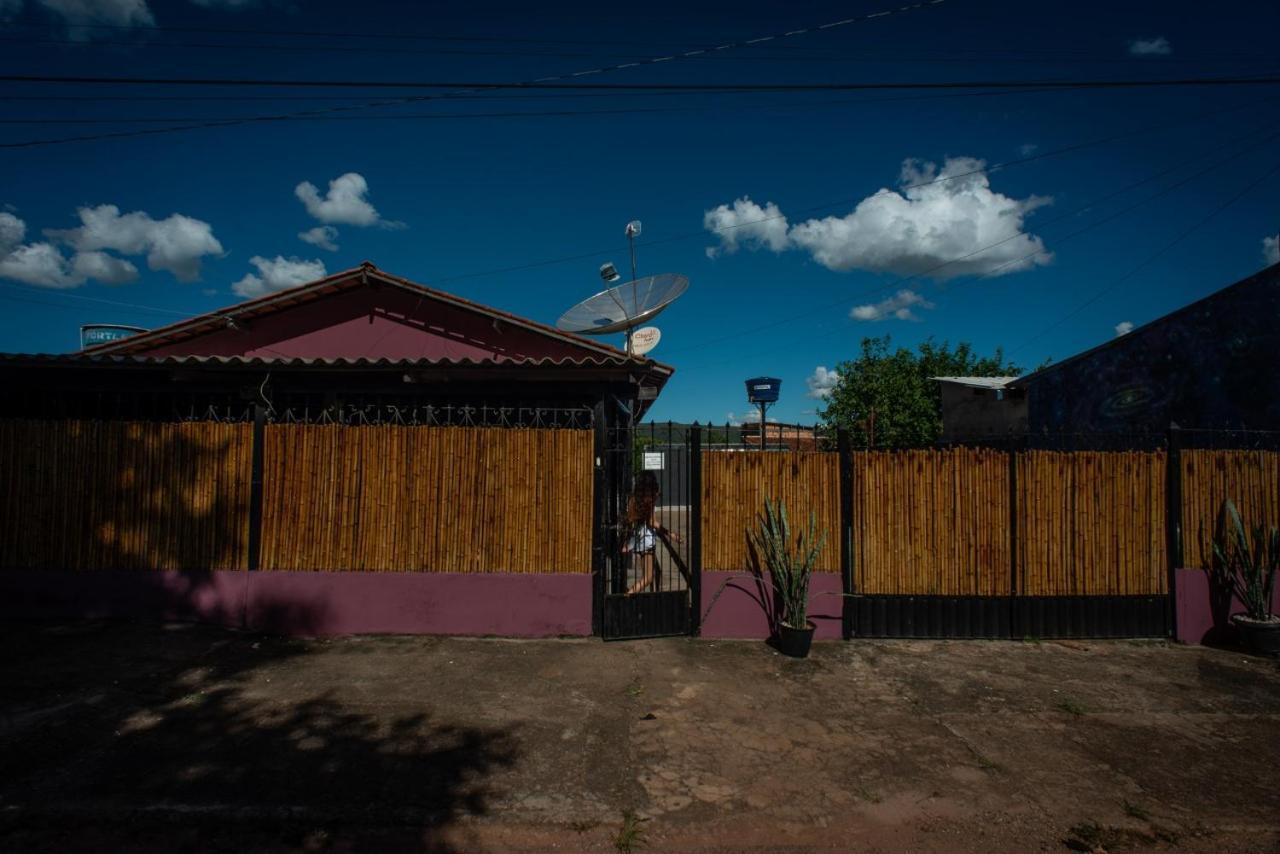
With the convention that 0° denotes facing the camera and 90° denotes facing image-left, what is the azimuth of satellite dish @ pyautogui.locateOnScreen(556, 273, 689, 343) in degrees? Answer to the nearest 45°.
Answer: approximately 45°

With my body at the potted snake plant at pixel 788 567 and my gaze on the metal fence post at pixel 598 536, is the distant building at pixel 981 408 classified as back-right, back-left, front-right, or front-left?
back-right

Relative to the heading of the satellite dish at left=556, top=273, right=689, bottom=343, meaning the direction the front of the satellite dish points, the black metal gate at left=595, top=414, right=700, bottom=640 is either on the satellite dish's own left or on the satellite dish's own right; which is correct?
on the satellite dish's own left

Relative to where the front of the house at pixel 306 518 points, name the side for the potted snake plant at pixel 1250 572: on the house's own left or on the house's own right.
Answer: on the house's own left

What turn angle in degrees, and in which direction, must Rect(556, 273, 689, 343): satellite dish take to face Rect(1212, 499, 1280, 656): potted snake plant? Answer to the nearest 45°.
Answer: approximately 90° to its left

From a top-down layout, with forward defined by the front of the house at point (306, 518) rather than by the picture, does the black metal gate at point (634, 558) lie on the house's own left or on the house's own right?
on the house's own left

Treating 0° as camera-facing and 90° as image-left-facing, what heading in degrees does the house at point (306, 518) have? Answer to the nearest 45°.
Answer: approximately 0°
